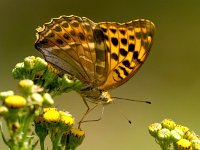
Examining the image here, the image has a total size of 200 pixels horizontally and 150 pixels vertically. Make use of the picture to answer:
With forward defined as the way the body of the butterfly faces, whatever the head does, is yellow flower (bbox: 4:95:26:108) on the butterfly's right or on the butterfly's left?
on the butterfly's right

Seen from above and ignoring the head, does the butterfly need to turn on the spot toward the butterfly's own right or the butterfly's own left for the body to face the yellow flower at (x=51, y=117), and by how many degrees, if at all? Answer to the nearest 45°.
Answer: approximately 135° to the butterfly's own right

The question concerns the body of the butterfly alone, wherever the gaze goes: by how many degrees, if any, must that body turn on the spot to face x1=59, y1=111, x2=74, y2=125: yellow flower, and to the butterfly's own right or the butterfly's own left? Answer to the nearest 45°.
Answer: approximately 135° to the butterfly's own right

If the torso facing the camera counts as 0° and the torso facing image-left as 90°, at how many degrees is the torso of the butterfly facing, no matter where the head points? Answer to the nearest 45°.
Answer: approximately 270°
